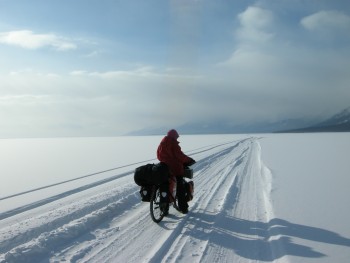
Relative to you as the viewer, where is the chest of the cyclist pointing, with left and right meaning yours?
facing away from the viewer and to the right of the viewer

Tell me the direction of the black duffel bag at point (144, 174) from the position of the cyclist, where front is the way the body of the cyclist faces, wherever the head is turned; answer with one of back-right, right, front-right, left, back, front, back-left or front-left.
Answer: back
